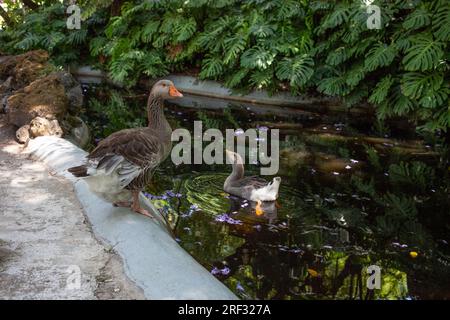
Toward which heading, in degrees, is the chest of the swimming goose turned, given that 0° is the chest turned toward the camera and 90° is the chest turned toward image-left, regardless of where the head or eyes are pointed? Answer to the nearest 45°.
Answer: approximately 90°

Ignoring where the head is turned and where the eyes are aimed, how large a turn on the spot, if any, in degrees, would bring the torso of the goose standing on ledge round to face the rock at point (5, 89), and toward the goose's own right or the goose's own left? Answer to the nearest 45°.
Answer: approximately 90° to the goose's own left

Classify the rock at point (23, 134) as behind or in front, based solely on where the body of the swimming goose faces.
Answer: in front

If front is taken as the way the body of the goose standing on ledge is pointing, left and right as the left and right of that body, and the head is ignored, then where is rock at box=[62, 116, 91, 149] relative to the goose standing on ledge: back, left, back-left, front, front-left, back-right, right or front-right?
left

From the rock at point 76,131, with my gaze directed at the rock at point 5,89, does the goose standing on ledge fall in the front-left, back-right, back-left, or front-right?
back-left

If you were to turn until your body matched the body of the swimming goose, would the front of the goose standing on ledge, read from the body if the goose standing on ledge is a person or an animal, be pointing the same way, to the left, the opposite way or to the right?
the opposite way

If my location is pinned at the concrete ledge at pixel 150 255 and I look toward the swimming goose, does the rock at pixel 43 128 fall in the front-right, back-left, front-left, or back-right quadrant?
front-left

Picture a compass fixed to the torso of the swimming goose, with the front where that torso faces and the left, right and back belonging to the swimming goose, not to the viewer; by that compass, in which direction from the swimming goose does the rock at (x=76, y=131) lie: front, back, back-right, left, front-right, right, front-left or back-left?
front-right

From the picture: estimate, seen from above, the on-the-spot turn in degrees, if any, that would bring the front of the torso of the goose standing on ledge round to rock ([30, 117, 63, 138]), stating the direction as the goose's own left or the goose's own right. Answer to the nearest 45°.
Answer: approximately 90° to the goose's own left

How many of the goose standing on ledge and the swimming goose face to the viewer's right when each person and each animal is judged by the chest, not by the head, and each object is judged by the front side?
1

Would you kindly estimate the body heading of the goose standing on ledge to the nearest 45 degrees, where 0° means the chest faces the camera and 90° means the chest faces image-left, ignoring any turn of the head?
approximately 270°

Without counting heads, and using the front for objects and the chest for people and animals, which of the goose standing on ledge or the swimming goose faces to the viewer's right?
the goose standing on ledge
